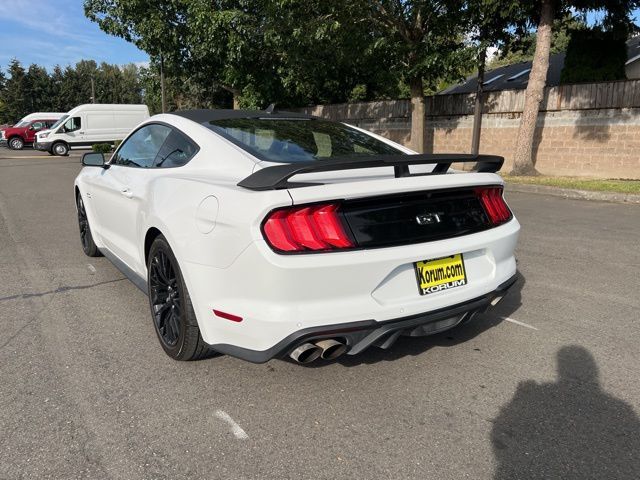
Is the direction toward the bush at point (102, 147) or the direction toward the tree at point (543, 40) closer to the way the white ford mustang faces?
the bush

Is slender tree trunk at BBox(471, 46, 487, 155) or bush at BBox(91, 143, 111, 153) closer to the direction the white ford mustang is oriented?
the bush

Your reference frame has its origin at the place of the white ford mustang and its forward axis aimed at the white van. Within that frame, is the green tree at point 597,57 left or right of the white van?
right

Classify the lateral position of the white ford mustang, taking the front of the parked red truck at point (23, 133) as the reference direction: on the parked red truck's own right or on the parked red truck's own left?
on the parked red truck's own left

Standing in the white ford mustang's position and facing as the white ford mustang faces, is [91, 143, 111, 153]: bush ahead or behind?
ahead

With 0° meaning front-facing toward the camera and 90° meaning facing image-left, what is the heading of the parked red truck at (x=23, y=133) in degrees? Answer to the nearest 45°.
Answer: approximately 45°

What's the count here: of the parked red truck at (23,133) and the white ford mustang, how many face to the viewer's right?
0

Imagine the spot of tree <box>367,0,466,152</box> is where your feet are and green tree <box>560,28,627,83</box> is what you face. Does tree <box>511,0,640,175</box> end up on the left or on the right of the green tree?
right

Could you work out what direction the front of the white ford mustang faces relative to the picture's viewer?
facing away from the viewer and to the left of the viewer

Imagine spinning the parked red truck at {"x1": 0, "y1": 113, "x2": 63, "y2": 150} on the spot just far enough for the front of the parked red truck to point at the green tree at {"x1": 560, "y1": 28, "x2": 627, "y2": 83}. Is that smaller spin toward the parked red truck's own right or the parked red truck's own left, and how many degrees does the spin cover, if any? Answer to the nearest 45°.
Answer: approximately 90° to the parked red truck's own left

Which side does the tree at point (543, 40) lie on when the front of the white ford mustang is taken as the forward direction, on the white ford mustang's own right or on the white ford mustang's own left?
on the white ford mustang's own right
